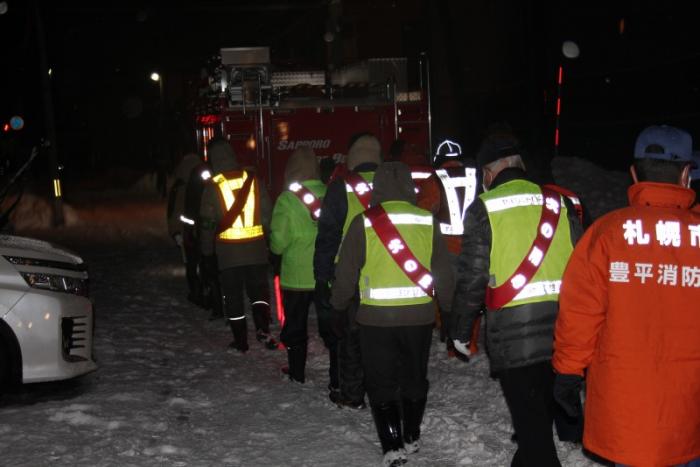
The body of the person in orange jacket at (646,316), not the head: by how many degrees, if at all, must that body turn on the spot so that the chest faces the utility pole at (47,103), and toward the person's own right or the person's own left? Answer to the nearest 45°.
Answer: approximately 45° to the person's own left

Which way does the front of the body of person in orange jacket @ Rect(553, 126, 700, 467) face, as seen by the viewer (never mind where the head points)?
away from the camera

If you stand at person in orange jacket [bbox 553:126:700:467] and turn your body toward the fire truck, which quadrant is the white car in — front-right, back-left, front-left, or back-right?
front-left

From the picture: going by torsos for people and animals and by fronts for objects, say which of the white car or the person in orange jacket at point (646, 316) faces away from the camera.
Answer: the person in orange jacket

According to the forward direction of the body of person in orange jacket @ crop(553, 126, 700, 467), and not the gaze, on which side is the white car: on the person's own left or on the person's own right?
on the person's own left

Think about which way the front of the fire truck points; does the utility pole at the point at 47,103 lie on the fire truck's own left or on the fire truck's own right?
on the fire truck's own left

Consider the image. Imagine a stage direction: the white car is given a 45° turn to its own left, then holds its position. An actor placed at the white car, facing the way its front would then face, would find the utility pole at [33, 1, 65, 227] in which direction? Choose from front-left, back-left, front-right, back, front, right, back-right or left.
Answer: left

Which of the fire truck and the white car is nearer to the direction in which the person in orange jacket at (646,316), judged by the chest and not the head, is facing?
the fire truck
